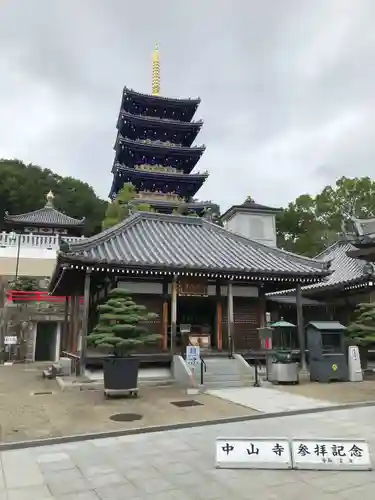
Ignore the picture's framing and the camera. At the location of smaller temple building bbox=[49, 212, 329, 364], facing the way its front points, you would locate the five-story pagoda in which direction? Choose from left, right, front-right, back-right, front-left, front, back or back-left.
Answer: back

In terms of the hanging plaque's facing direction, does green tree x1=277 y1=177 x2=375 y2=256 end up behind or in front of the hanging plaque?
behind

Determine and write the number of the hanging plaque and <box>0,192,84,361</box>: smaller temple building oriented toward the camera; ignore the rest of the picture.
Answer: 2

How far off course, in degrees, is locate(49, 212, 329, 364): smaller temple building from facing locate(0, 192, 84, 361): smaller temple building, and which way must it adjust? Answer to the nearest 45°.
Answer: approximately 135° to its right

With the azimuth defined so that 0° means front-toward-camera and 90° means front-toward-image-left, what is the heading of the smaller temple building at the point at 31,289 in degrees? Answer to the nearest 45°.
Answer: approximately 0°
